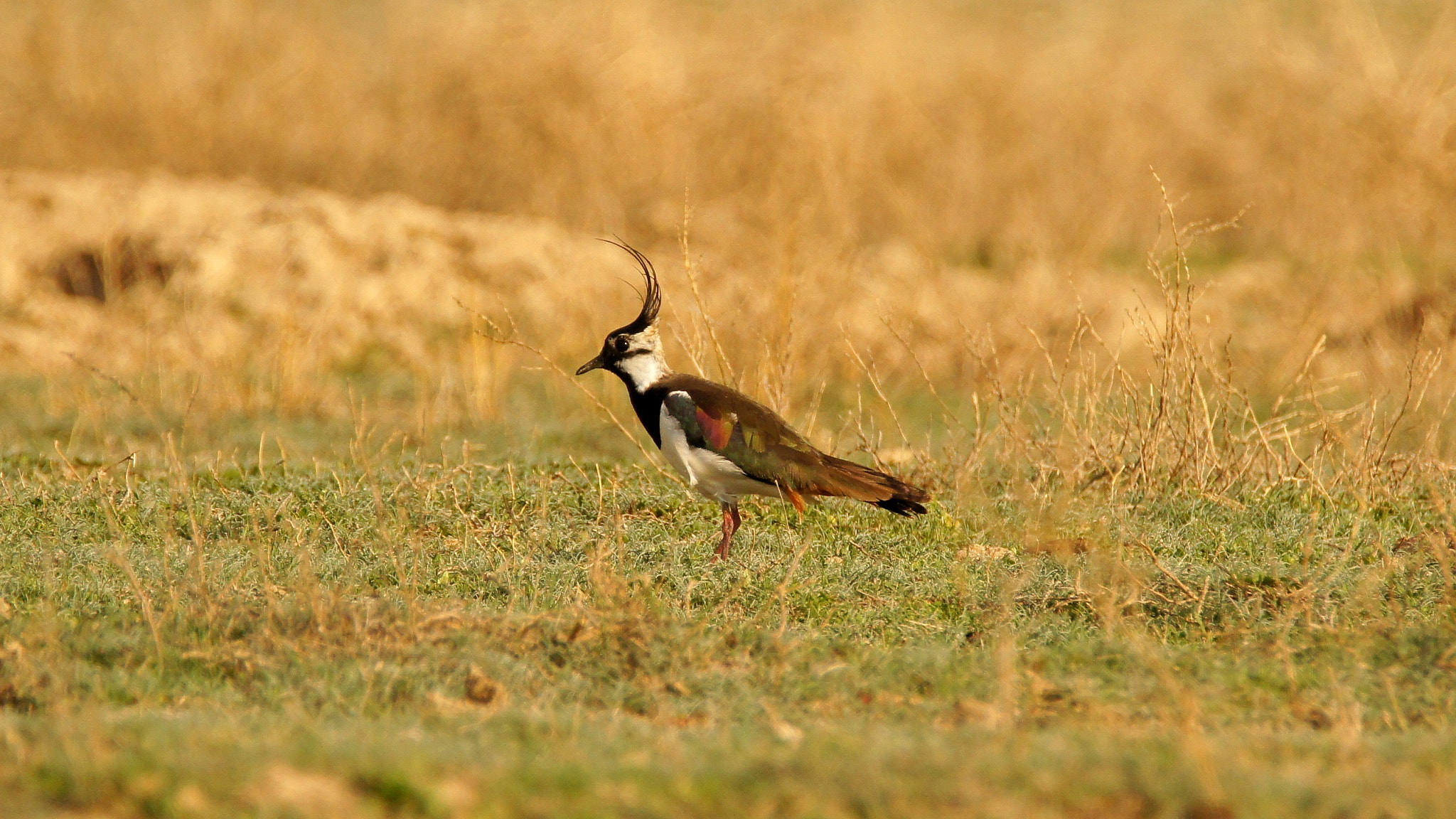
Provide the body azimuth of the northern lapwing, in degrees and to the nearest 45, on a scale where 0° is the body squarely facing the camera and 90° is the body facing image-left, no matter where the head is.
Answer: approximately 90°
